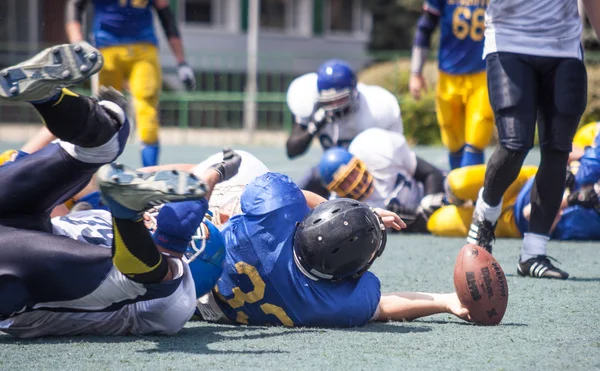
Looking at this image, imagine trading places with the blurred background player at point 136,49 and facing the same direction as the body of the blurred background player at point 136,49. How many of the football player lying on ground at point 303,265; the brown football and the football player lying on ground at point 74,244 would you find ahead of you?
3

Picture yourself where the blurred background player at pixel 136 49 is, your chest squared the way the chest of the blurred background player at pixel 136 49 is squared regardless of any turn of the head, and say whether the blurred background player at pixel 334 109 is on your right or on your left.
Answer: on your left

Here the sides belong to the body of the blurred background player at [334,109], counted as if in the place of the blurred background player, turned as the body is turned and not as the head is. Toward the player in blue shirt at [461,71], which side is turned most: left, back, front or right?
left

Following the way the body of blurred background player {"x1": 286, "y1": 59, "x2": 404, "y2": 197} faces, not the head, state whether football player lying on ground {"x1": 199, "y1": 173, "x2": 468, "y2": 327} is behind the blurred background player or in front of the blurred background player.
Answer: in front

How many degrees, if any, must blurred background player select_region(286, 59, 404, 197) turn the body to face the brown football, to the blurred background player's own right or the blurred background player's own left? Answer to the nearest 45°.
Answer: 0° — they already face it

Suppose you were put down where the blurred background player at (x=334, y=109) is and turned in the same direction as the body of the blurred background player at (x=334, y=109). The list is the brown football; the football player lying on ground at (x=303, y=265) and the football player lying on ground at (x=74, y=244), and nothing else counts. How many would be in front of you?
3

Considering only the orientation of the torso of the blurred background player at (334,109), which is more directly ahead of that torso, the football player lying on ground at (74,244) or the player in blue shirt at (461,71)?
the football player lying on ground

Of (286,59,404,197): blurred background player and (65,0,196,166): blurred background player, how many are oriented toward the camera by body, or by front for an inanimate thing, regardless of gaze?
2

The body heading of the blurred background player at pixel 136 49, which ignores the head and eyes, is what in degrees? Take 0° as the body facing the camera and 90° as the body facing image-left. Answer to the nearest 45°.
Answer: approximately 0°
